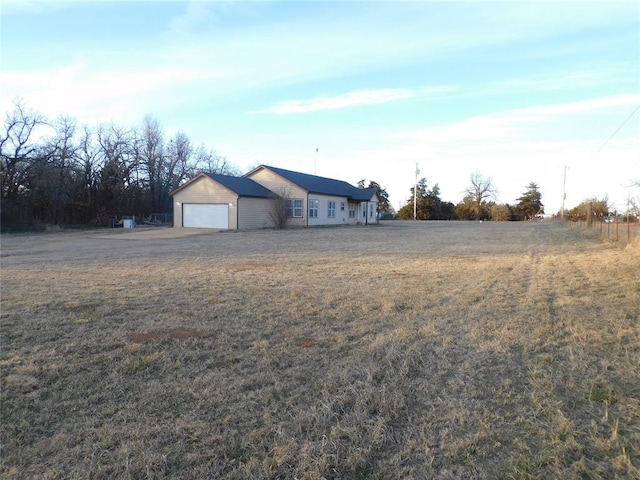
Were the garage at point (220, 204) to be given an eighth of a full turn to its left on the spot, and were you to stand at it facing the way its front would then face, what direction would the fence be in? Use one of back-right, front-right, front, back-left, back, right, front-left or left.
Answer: front-left

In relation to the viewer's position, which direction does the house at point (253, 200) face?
facing the viewer and to the right of the viewer

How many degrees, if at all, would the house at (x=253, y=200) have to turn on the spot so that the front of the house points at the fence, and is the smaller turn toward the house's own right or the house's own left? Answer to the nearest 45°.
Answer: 0° — it already faces it
